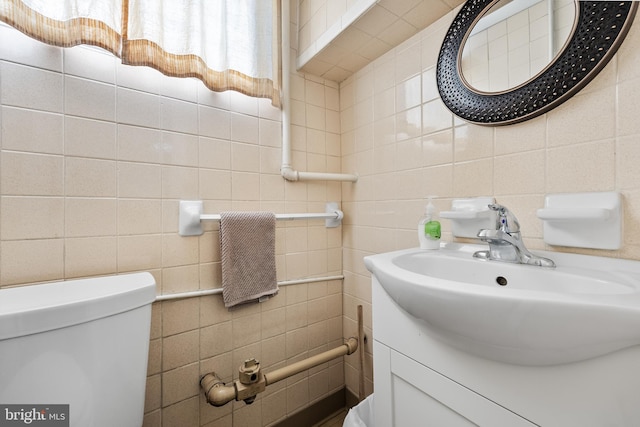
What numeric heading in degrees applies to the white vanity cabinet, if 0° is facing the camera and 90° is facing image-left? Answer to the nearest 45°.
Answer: approximately 45°

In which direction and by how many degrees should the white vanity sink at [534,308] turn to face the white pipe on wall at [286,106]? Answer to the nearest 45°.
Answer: approximately 45° to its right

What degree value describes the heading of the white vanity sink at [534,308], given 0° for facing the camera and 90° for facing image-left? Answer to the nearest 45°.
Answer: approximately 45°

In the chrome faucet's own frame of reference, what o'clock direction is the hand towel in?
The hand towel is roughly at 1 o'clock from the chrome faucet.
